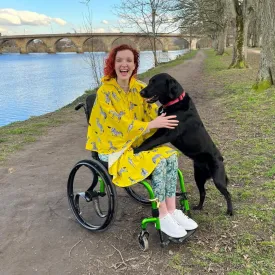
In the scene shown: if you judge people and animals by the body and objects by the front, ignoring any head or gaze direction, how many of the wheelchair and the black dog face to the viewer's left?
1

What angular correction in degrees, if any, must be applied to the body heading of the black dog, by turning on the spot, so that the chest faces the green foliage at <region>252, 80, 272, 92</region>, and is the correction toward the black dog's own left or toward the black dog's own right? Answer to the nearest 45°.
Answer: approximately 90° to the black dog's own right

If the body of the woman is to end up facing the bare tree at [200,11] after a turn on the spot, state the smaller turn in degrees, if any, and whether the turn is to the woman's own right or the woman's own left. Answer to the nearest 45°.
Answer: approximately 135° to the woman's own left

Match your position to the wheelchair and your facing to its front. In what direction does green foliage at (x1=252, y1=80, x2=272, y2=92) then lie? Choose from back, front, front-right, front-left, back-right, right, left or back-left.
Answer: left

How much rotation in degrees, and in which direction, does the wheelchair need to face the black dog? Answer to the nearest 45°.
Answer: approximately 45° to its left

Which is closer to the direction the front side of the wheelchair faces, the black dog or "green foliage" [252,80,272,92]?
the black dog

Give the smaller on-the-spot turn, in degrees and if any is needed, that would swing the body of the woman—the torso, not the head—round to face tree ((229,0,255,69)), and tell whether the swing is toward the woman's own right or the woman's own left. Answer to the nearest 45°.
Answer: approximately 135° to the woman's own left

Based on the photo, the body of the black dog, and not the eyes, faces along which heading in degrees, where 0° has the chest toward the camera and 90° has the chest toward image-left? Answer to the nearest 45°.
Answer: approximately 90°

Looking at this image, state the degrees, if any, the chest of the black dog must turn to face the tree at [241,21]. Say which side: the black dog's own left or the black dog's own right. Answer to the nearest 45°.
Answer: approximately 90° to the black dog's own right

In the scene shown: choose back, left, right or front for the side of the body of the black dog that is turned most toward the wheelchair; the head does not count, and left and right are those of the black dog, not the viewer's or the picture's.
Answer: front

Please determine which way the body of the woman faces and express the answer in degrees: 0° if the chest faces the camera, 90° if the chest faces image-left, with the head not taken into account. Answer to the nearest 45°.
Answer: approximately 315°

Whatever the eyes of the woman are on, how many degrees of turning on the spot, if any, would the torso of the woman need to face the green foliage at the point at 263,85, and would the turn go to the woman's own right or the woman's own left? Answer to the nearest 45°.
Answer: approximately 90° to the woman's own left

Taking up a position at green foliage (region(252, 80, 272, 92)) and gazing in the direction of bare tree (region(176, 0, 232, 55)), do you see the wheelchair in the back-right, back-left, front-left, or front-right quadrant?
back-left
